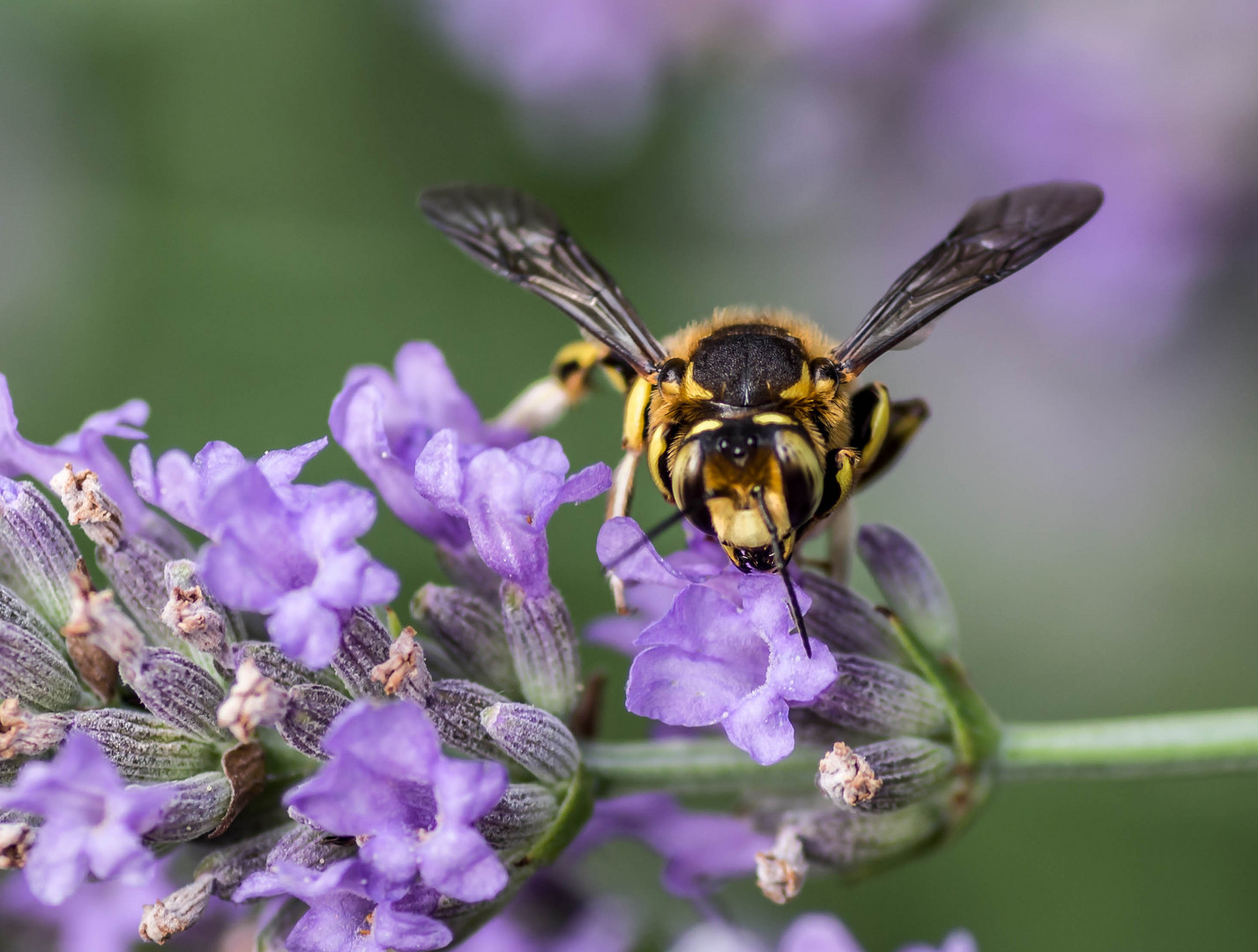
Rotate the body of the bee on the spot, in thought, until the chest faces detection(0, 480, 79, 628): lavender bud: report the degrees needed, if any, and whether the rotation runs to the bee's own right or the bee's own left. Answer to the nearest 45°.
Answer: approximately 45° to the bee's own right

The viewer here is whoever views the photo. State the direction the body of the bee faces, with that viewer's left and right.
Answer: facing the viewer

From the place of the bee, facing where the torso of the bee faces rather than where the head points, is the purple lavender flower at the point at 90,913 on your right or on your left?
on your right

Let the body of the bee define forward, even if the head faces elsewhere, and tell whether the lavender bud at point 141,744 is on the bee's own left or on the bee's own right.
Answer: on the bee's own right

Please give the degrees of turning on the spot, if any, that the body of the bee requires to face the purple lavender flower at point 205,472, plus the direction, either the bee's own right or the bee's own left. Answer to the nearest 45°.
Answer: approximately 45° to the bee's own right
